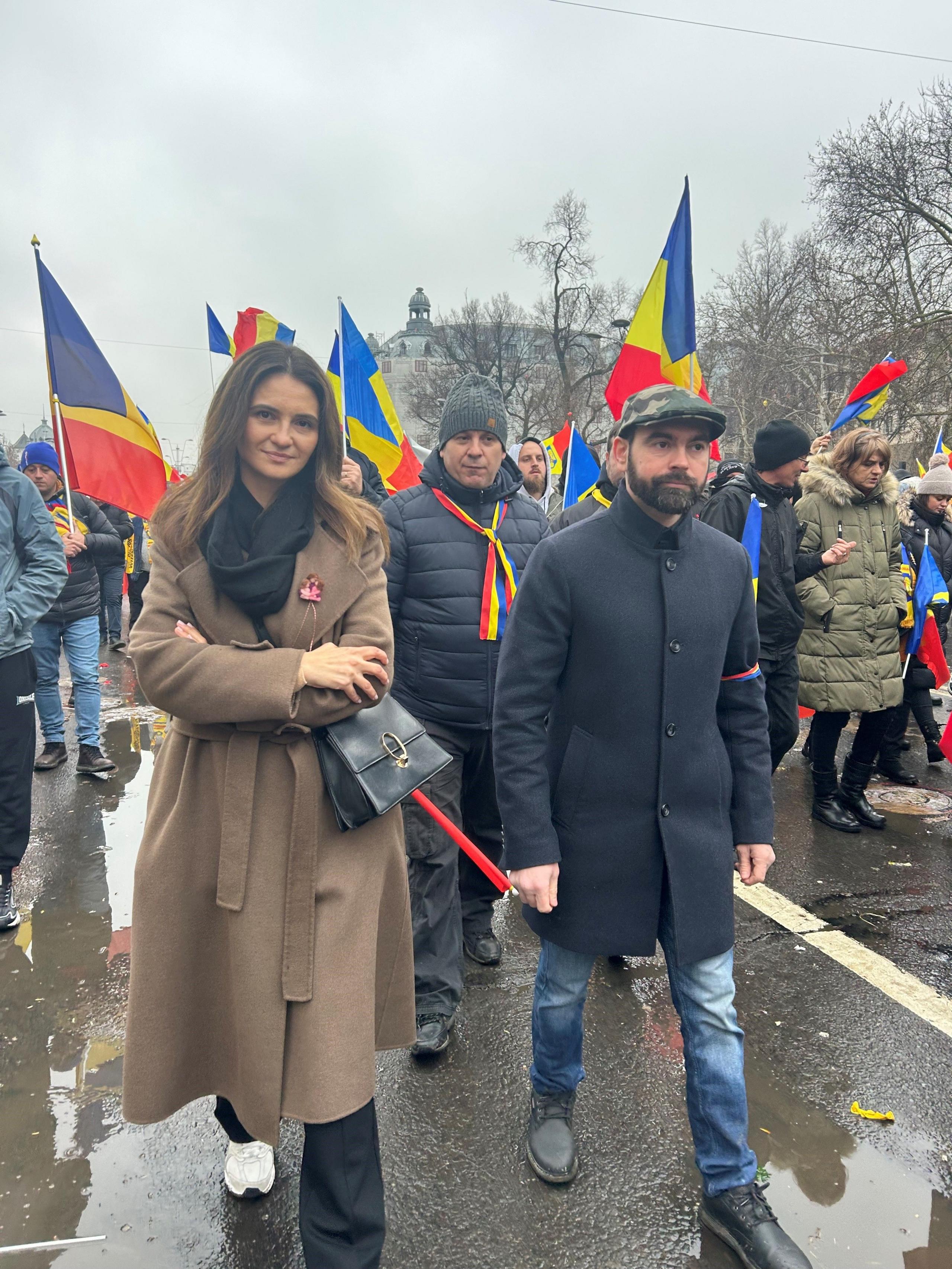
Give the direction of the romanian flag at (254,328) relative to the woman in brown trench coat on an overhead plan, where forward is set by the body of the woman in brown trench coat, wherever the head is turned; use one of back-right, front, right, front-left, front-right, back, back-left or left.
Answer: back

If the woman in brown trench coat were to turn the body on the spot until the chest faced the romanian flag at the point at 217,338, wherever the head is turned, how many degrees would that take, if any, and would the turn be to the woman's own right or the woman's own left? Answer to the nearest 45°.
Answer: approximately 180°

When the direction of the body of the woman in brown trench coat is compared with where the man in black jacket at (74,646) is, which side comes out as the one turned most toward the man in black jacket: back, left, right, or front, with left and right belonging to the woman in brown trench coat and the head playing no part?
back

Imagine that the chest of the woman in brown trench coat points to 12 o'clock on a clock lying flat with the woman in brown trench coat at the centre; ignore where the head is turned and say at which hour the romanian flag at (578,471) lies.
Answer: The romanian flag is roughly at 7 o'clock from the woman in brown trench coat.

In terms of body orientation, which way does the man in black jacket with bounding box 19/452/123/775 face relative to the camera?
toward the camera

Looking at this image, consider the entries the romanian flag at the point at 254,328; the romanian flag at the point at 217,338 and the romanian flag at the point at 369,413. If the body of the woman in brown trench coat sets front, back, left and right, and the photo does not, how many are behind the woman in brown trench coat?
3

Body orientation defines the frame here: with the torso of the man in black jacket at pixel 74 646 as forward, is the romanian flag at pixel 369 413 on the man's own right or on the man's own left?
on the man's own left

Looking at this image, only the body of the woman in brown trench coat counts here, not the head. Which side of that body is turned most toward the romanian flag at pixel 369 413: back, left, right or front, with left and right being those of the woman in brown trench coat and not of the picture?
back

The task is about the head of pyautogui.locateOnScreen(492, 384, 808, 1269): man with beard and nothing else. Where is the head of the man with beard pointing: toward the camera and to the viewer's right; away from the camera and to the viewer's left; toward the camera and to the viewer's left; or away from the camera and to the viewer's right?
toward the camera and to the viewer's right

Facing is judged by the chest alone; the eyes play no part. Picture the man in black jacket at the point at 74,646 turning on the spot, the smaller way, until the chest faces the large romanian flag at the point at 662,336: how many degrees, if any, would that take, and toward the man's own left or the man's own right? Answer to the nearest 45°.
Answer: approximately 45° to the man's own left

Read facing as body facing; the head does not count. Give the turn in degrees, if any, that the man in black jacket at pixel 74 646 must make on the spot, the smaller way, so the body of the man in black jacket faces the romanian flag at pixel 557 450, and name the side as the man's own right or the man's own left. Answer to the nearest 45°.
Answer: approximately 135° to the man's own left

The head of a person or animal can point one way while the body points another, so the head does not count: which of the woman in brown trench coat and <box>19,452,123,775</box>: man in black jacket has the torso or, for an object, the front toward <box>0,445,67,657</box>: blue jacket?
the man in black jacket

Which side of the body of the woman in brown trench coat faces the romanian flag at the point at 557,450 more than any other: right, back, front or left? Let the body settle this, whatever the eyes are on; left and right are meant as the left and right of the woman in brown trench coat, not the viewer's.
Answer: back

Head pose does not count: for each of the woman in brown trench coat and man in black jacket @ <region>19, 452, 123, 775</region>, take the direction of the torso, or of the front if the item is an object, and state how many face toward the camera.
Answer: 2
